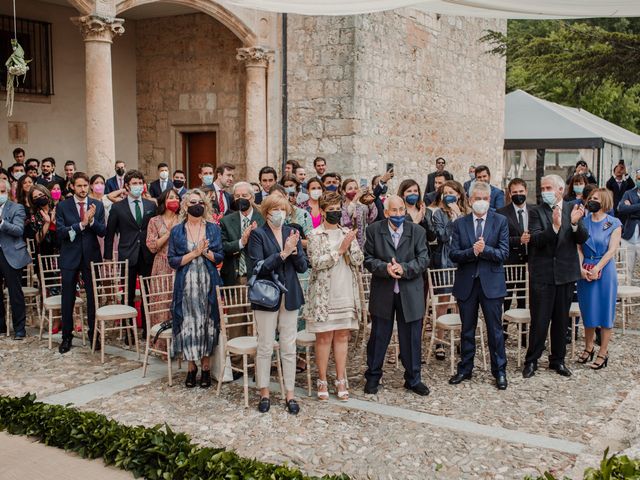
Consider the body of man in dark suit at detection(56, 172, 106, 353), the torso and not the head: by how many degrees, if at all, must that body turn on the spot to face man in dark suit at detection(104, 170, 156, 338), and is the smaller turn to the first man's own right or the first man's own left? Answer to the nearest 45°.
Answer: approximately 90° to the first man's own left

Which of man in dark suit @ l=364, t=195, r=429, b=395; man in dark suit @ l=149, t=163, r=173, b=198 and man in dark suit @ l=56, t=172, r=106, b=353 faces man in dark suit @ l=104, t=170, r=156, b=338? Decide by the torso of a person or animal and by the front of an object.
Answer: man in dark suit @ l=149, t=163, r=173, b=198

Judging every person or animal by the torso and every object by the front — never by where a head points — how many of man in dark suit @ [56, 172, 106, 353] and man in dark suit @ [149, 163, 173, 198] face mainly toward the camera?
2

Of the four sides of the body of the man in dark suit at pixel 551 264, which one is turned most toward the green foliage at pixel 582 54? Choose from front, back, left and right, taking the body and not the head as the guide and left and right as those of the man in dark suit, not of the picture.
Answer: back

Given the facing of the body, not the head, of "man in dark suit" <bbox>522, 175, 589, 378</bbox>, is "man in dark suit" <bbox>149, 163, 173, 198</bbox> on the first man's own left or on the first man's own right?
on the first man's own right

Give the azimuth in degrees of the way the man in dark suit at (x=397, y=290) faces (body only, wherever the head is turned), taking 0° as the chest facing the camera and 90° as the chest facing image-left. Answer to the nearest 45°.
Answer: approximately 0°

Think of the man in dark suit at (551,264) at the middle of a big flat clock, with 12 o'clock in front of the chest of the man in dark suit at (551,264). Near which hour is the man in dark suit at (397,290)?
the man in dark suit at (397,290) is roughly at 2 o'clock from the man in dark suit at (551,264).

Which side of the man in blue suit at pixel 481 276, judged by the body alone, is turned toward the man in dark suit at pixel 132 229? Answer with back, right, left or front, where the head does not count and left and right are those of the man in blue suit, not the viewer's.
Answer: right

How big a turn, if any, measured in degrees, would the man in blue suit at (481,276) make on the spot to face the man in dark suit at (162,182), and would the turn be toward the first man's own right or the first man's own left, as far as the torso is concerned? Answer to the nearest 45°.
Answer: approximately 135° to the first man's own right
